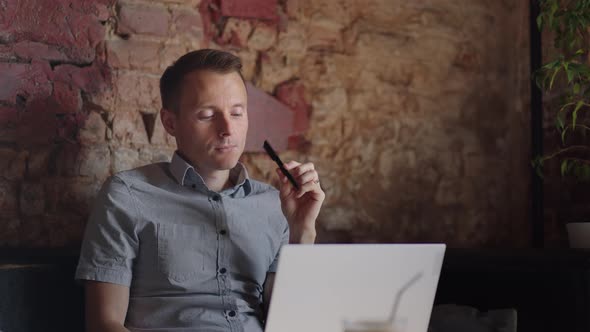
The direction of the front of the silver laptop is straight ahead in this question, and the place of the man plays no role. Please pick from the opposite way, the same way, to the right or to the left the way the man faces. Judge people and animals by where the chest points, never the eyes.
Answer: the opposite way

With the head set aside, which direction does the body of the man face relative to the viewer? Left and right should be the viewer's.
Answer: facing the viewer and to the right of the viewer

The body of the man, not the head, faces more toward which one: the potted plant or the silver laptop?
the silver laptop

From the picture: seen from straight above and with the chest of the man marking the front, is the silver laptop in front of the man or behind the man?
in front

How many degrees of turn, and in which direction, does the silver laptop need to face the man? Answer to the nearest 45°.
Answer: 0° — it already faces them

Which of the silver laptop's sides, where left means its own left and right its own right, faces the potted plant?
right

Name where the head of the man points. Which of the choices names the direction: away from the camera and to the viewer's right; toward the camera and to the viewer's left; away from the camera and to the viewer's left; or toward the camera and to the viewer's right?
toward the camera and to the viewer's right

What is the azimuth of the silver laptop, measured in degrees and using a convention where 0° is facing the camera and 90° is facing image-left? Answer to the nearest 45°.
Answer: approximately 135°
